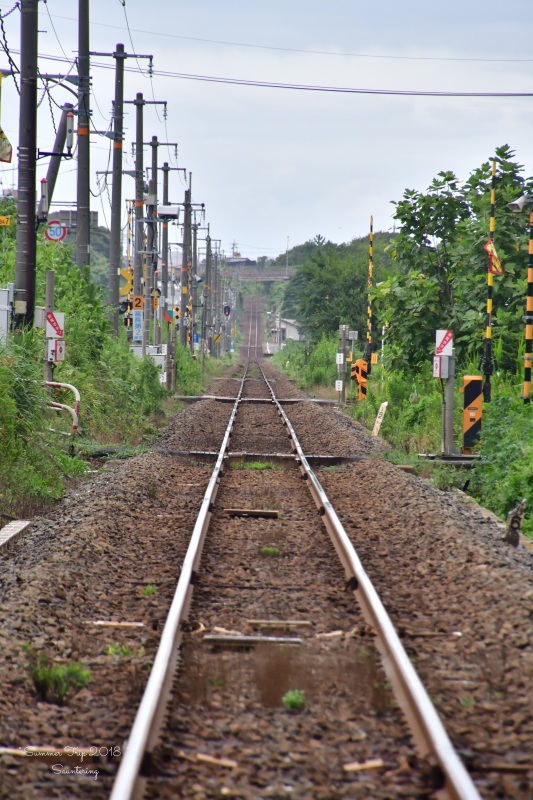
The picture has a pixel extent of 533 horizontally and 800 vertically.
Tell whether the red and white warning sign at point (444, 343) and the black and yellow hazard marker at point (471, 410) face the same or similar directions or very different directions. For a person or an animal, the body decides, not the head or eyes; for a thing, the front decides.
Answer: same or similar directions

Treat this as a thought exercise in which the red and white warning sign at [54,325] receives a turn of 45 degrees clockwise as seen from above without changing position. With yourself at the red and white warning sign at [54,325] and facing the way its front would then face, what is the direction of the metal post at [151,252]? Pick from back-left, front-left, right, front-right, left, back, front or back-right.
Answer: back-right

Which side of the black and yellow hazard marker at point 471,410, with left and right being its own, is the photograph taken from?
front

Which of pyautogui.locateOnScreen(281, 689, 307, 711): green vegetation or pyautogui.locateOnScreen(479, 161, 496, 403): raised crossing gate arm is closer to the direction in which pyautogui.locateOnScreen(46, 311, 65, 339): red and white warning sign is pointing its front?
the green vegetation

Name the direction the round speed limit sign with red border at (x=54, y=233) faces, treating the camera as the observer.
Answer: facing the viewer

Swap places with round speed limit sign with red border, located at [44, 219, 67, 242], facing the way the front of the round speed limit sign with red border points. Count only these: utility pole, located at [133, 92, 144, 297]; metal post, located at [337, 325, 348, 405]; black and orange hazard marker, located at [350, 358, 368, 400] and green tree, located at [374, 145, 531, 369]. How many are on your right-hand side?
0

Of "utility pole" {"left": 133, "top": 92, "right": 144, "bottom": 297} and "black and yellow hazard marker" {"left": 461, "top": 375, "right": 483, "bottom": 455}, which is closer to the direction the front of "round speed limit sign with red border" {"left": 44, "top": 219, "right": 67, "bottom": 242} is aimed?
the black and yellow hazard marker

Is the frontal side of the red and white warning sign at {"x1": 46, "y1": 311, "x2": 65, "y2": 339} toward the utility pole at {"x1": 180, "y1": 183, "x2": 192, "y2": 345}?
no

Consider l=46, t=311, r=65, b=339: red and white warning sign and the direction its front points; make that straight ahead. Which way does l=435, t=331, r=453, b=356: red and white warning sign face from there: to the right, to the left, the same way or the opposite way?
the same way

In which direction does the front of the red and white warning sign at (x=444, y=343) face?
toward the camera

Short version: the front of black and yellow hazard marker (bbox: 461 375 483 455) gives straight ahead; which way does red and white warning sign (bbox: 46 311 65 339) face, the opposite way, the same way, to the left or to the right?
the same way

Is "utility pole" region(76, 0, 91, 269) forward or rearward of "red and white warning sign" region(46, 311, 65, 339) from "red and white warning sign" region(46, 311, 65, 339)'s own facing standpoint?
rearward

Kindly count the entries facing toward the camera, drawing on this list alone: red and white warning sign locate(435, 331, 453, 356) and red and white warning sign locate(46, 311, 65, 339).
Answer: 2

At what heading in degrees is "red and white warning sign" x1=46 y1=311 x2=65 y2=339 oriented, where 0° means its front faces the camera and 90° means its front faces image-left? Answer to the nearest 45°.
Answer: approximately 0°

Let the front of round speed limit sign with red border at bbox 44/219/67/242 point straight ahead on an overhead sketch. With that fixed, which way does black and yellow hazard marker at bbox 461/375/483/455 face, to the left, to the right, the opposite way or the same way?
the same way
